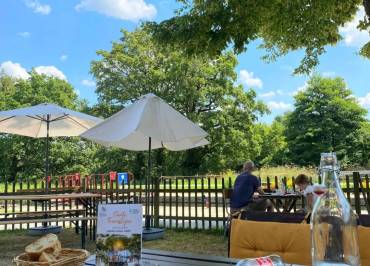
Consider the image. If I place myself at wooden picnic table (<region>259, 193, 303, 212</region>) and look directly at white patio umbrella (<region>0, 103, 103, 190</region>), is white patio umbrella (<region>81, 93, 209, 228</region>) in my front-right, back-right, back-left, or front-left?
front-left

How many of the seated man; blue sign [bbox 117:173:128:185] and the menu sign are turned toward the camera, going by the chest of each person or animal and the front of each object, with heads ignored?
2

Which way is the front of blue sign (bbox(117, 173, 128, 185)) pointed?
toward the camera

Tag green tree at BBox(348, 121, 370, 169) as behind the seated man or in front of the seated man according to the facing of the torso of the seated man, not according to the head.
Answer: in front

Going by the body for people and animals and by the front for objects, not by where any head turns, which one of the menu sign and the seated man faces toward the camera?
the menu sign

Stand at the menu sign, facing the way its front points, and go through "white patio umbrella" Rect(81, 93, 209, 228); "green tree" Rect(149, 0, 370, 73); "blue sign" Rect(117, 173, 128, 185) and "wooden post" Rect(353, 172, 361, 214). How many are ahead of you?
0

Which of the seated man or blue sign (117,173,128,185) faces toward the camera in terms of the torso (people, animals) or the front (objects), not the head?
the blue sign

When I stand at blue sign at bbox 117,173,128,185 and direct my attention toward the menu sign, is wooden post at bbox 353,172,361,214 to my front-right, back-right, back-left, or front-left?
front-left

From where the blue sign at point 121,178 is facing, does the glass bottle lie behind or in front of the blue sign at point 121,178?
in front

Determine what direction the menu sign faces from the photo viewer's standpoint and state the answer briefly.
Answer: facing the viewer

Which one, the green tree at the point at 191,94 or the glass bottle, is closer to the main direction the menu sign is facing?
the glass bottle

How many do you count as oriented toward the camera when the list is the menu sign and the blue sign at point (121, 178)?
2

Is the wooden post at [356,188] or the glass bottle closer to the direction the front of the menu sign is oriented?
the glass bottle

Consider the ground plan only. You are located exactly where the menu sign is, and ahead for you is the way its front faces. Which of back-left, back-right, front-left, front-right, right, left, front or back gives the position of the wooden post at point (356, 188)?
back-left

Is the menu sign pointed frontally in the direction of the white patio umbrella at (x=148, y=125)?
no

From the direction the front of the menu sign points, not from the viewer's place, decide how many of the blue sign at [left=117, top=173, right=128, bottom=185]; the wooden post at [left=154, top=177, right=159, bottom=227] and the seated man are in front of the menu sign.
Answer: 0
